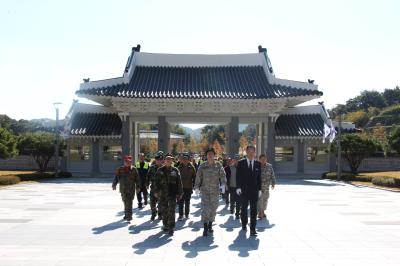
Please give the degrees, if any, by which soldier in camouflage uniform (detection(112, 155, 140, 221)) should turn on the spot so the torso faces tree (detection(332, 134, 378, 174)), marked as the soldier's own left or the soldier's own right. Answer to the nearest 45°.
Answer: approximately 135° to the soldier's own left

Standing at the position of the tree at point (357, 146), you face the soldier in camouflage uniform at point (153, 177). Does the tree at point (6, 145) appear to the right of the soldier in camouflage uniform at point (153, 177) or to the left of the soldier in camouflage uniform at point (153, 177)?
right

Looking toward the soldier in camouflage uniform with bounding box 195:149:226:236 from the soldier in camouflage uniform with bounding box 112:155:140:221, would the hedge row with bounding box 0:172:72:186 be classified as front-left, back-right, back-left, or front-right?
back-left

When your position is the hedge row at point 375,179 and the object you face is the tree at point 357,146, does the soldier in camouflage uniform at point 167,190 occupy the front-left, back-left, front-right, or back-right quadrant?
back-left

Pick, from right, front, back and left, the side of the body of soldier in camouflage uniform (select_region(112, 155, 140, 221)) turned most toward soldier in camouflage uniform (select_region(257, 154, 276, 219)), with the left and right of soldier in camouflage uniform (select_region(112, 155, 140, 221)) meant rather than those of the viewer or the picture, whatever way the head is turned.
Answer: left

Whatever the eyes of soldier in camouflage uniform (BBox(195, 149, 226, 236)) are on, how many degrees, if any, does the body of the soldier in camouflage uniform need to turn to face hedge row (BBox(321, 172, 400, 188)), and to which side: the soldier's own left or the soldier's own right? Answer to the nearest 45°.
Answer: approximately 135° to the soldier's own left

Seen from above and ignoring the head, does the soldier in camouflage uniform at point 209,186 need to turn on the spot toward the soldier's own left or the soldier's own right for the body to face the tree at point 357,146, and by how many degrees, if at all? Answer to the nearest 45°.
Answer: approximately 135° to the soldier's own left

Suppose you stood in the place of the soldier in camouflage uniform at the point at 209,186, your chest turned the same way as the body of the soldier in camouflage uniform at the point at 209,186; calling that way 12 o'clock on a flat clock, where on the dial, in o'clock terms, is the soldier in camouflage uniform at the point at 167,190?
the soldier in camouflage uniform at the point at 167,190 is roughly at 3 o'clock from the soldier in camouflage uniform at the point at 209,186.

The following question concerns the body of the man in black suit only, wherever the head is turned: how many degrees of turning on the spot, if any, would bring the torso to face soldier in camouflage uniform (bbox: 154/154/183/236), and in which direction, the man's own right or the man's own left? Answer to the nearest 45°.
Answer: approximately 90° to the man's own right

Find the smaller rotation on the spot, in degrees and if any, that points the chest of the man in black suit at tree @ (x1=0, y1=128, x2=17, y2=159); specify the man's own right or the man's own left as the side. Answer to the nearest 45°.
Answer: approximately 135° to the man's own right

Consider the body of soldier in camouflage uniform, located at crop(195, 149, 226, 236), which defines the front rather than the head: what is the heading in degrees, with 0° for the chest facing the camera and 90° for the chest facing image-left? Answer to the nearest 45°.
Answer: approximately 0°
